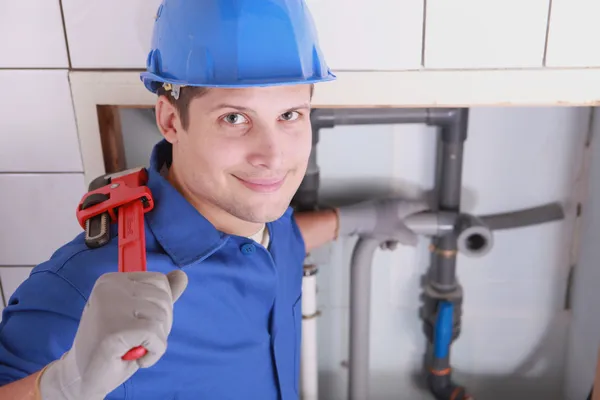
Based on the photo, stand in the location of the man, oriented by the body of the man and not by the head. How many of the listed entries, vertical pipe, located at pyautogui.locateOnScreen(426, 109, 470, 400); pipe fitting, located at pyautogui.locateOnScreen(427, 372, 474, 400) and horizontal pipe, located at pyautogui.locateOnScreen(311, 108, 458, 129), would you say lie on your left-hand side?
3

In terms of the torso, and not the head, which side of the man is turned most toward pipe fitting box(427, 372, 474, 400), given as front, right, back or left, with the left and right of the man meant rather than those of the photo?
left

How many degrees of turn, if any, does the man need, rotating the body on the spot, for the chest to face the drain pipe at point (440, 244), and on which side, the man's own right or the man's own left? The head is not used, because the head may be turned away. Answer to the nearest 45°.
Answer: approximately 90° to the man's own left

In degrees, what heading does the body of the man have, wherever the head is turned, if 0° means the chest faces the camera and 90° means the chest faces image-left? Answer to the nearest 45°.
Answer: approximately 315°

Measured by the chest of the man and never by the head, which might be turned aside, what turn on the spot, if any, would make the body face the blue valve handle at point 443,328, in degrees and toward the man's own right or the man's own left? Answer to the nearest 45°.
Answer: approximately 90° to the man's own left

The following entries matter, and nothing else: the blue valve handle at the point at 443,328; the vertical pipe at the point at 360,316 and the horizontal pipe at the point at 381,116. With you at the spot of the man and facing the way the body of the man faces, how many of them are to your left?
3

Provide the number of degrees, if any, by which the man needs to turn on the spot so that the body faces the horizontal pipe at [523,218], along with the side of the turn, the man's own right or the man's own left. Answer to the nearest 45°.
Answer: approximately 90° to the man's own left

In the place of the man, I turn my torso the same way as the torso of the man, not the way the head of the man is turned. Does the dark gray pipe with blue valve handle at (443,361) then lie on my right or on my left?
on my left

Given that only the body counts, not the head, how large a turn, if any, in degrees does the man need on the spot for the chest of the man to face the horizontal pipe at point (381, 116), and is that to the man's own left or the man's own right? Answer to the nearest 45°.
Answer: approximately 90° to the man's own left

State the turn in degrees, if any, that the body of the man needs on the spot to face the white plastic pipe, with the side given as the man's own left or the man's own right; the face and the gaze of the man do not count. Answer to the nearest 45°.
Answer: approximately 90° to the man's own left

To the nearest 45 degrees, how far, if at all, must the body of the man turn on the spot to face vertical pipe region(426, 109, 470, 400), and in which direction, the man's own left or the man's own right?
approximately 90° to the man's own left
